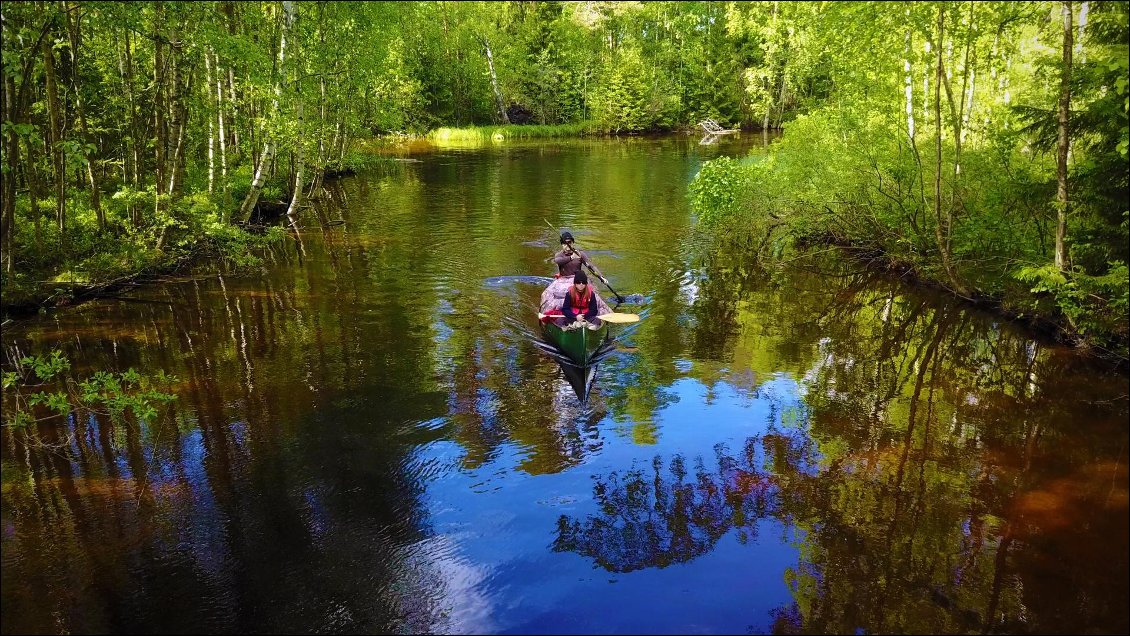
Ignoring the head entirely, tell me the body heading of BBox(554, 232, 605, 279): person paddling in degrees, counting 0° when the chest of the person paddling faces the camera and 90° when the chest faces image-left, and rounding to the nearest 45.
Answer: approximately 0°

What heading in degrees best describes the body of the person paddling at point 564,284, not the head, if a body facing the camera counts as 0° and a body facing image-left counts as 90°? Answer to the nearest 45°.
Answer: approximately 0°
